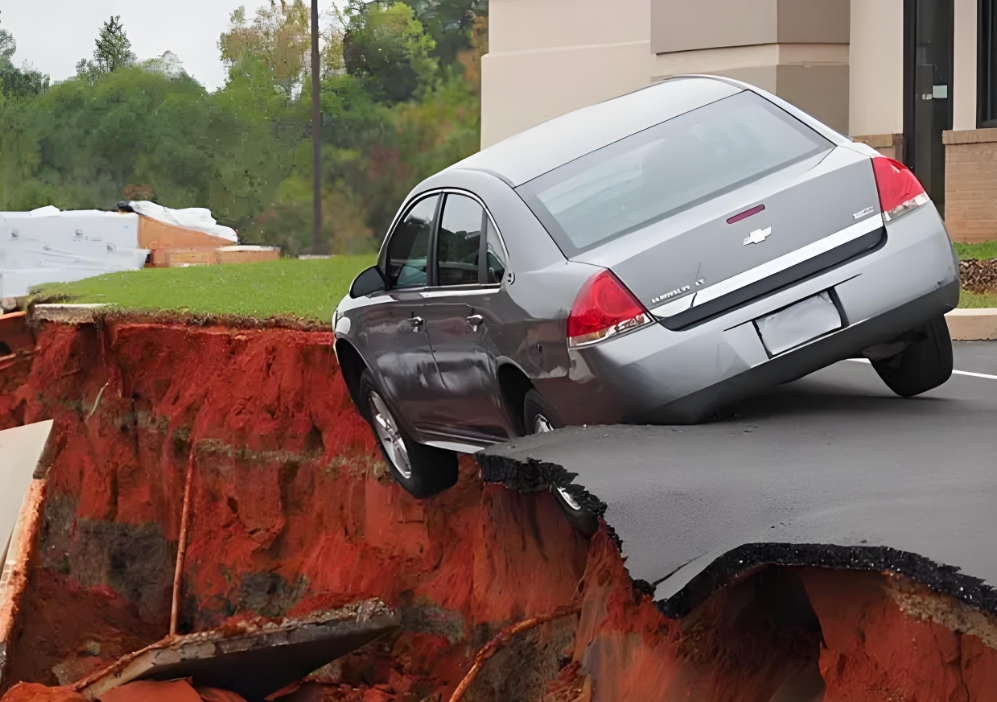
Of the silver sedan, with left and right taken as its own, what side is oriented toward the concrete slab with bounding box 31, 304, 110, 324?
front

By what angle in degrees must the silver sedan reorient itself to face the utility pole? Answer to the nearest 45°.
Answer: approximately 45° to its right

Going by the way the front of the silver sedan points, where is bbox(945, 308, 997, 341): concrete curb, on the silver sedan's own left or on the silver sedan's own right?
on the silver sedan's own right

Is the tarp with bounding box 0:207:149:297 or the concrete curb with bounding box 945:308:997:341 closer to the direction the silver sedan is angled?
the tarp

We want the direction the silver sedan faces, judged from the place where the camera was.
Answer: facing away from the viewer and to the left of the viewer

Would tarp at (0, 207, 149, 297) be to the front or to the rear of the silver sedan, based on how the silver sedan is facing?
to the front
